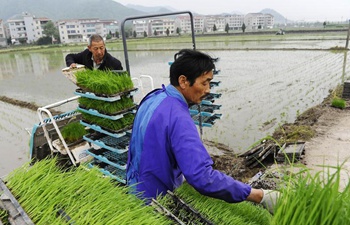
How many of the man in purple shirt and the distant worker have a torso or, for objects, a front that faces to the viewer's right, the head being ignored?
1

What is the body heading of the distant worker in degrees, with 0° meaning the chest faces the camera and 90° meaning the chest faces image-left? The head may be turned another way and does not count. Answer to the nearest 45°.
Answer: approximately 0°

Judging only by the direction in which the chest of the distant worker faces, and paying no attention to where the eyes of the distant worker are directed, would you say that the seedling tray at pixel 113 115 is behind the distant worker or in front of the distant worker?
in front

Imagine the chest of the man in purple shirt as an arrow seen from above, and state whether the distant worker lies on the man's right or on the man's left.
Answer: on the man's left

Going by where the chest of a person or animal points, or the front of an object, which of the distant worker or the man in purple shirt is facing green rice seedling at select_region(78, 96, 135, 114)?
the distant worker

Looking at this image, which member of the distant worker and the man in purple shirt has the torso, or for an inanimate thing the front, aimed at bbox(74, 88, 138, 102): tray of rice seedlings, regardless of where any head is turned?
the distant worker

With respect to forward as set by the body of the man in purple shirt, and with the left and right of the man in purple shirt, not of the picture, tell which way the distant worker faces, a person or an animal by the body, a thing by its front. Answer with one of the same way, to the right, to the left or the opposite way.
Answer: to the right

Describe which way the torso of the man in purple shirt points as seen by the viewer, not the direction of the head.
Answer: to the viewer's right
